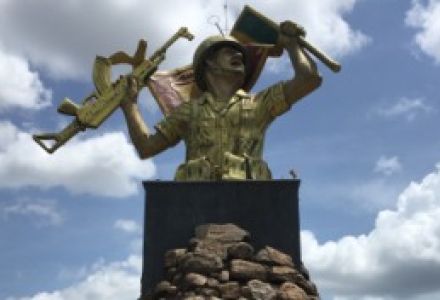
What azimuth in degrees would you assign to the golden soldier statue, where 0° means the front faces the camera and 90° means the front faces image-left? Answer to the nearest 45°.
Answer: approximately 0°
